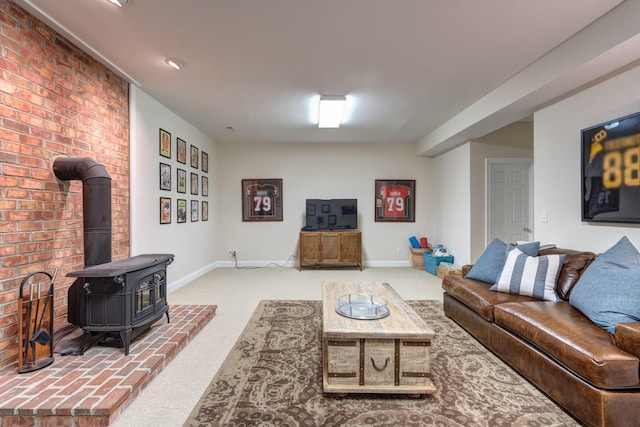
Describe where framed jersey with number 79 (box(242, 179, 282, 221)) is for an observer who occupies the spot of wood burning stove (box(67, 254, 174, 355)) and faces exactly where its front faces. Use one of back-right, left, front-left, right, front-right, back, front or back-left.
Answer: left

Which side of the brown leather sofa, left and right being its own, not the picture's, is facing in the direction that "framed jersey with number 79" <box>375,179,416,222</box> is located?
right

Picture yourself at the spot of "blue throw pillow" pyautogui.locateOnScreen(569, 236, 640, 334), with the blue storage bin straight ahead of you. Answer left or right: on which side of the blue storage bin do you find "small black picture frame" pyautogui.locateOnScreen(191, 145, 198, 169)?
left

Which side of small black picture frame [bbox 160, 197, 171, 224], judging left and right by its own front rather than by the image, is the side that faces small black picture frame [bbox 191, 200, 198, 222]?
left

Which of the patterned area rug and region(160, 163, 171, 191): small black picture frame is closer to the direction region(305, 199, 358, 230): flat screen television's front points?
the patterned area rug

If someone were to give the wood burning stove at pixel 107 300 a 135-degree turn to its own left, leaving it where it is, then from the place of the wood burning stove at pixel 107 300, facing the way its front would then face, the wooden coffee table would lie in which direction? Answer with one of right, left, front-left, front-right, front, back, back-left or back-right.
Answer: back-right

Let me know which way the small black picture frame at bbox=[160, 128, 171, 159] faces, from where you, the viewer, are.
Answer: facing the viewer and to the right of the viewer

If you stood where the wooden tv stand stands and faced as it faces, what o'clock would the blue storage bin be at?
The blue storage bin is roughly at 9 o'clock from the wooden tv stand.

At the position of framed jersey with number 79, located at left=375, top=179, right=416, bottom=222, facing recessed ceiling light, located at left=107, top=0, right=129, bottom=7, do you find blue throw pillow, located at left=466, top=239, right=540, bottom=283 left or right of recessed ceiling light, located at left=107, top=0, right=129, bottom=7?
left

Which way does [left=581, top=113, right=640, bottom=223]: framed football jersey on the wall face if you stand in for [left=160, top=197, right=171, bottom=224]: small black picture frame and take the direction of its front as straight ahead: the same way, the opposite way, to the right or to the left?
the opposite way

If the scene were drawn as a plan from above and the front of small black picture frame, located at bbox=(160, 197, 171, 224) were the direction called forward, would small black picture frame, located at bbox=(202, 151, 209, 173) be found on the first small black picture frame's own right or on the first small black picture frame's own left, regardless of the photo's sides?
on the first small black picture frame's own left

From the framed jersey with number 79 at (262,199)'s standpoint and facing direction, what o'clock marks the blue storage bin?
The blue storage bin is roughly at 10 o'clock from the framed jersey with number 79.

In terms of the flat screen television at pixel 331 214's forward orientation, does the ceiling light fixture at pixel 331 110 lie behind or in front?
in front

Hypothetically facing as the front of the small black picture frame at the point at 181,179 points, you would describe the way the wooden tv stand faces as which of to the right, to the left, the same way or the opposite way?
to the right

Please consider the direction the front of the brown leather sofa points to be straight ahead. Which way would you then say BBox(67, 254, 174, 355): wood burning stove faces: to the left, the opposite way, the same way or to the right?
the opposite way

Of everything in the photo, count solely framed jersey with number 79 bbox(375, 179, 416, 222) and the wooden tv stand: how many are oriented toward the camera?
2

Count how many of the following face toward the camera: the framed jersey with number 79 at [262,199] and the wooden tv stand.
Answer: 2

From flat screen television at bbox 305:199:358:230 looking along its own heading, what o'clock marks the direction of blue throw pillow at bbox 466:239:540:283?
The blue throw pillow is roughly at 11 o'clock from the flat screen television.
